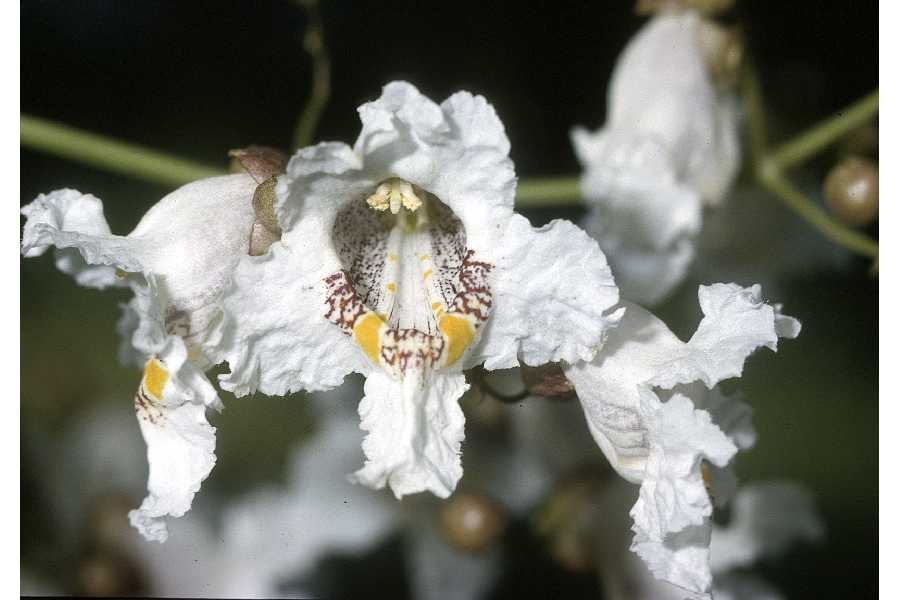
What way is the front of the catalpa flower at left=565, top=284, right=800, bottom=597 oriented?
to the viewer's right

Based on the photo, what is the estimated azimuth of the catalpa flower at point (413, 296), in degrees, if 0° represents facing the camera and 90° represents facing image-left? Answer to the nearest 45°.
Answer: approximately 0°

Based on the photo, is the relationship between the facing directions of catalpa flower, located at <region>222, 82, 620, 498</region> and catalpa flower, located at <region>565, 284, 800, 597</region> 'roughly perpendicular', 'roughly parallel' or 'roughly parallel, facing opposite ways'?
roughly perpendicular

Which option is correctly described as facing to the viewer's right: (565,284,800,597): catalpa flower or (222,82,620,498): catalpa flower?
(565,284,800,597): catalpa flower

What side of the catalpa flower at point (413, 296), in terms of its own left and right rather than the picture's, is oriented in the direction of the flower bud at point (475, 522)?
back

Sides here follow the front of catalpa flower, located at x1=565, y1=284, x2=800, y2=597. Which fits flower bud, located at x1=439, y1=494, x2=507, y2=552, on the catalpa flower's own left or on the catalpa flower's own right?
on the catalpa flower's own left

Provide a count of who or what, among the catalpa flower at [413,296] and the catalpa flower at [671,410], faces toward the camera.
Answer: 1
